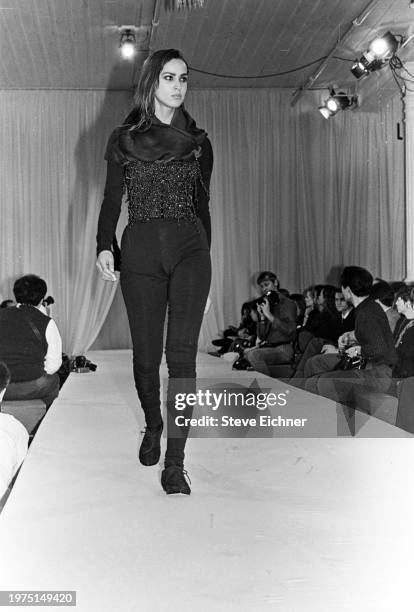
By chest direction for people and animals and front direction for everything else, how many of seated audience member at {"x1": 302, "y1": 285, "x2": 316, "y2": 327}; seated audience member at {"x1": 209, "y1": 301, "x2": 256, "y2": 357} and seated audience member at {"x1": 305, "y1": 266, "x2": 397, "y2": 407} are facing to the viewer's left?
3

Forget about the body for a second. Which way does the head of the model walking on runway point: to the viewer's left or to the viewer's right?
to the viewer's right

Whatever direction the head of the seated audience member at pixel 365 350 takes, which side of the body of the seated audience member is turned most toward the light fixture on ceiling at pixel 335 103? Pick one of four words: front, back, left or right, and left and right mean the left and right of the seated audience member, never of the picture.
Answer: right

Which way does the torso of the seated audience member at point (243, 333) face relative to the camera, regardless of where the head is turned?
to the viewer's left

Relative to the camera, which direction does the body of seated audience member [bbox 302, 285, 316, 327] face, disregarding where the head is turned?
to the viewer's left

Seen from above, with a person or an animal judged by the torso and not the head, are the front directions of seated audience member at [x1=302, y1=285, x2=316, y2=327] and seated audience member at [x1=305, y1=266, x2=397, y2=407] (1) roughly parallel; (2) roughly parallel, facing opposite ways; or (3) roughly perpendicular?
roughly parallel

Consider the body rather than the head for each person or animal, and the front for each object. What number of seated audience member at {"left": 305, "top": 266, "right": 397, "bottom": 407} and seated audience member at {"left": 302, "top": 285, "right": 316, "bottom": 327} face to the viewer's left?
2

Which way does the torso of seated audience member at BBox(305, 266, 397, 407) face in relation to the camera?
to the viewer's left

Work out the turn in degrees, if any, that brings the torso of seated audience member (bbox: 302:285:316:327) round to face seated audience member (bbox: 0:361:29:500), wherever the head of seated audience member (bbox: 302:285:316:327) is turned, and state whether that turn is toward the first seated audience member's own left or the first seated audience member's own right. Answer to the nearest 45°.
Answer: approximately 90° to the first seated audience member's own left

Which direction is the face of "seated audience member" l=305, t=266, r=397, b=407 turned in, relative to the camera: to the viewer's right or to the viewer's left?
to the viewer's left
